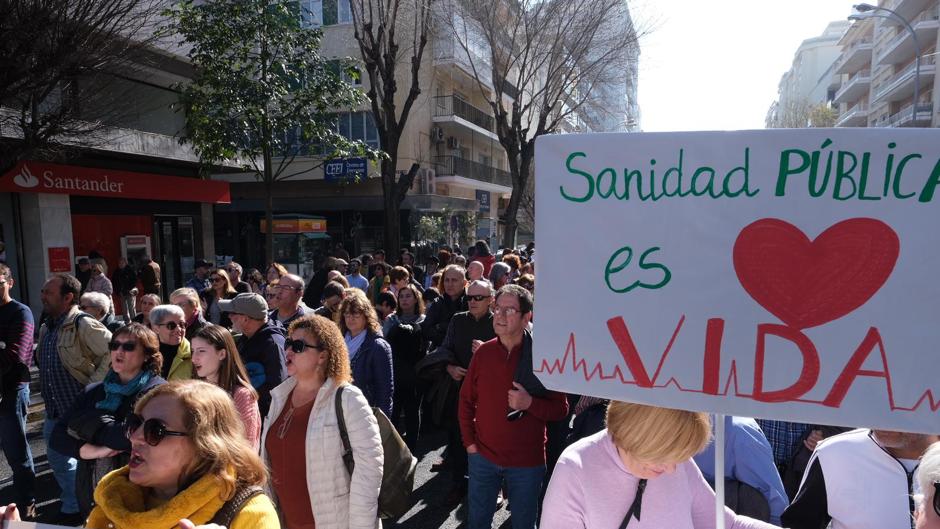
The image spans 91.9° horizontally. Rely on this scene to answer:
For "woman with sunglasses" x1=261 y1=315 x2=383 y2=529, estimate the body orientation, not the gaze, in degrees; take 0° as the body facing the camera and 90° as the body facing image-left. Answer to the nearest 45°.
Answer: approximately 45°

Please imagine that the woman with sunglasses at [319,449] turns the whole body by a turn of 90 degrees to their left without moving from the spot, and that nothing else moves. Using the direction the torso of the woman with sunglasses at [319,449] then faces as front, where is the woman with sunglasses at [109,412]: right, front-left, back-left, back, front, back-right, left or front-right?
back

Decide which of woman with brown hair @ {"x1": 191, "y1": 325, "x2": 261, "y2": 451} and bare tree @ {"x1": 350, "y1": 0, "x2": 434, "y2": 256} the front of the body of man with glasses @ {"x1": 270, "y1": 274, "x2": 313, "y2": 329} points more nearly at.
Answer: the woman with brown hair

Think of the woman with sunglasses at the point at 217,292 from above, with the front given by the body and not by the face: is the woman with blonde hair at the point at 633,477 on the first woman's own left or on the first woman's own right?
on the first woman's own left

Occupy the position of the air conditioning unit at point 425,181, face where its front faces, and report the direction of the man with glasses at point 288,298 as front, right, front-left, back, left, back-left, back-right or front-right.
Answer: front-right

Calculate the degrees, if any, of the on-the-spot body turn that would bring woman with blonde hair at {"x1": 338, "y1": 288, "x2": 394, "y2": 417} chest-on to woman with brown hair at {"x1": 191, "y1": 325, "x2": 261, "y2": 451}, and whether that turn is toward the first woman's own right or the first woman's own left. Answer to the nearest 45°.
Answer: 0° — they already face them

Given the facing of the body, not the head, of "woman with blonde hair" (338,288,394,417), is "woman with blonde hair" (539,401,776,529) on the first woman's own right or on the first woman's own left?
on the first woman's own left
